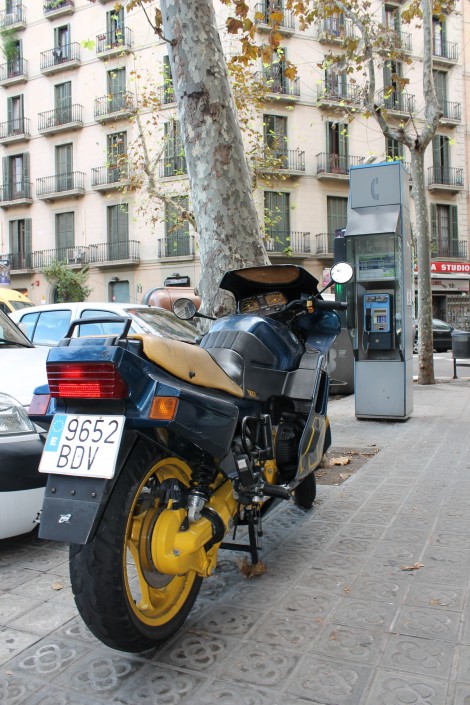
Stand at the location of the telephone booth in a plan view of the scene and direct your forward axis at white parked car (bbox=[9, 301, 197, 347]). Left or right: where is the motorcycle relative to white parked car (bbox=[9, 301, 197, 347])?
left

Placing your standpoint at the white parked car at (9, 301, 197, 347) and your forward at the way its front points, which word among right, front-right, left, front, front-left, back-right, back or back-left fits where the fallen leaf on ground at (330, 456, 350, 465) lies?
front

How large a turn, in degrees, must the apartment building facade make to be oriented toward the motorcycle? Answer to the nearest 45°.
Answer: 0° — it already faces it

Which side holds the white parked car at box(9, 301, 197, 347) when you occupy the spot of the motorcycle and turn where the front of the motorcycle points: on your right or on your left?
on your left

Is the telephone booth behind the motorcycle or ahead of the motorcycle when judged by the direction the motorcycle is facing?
ahead

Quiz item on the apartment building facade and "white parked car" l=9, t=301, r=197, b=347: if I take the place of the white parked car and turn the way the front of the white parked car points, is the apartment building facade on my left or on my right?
on my left

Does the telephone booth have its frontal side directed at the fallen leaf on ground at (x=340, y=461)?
yes

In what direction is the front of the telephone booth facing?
toward the camera

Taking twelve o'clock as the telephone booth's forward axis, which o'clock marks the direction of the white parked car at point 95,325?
The white parked car is roughly at 2 o'clock from the telephone booth.

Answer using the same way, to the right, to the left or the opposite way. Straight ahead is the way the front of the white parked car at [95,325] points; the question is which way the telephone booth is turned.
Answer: to the right

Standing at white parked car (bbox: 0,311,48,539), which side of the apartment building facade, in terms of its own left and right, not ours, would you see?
front

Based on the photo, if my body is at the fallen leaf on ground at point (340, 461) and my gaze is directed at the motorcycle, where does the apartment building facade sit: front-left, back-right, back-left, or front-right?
back-right
